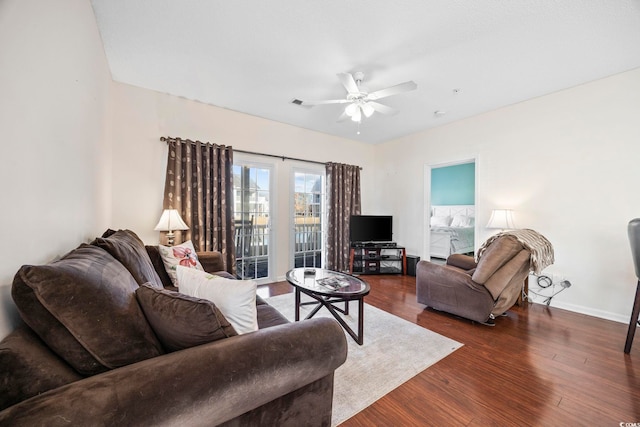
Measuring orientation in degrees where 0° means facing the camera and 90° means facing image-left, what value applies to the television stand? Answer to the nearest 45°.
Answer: approximately 0°

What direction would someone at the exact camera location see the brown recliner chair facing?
facing away from the viewer and to the left of the viewer

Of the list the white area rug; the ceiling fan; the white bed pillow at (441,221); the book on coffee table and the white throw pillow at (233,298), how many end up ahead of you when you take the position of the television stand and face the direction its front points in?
4

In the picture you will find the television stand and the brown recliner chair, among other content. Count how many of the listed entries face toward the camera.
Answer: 1

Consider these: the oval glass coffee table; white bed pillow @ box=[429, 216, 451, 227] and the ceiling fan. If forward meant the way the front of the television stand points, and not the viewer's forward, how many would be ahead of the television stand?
2

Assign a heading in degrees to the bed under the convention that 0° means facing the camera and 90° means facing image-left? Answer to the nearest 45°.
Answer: approximately 45°

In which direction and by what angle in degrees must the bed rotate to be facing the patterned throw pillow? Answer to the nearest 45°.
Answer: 0° — it already faces it

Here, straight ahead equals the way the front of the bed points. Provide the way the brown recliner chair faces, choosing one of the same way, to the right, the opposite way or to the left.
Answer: to the right

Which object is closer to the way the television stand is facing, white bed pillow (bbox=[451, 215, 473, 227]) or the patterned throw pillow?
the patterned throw pillow
